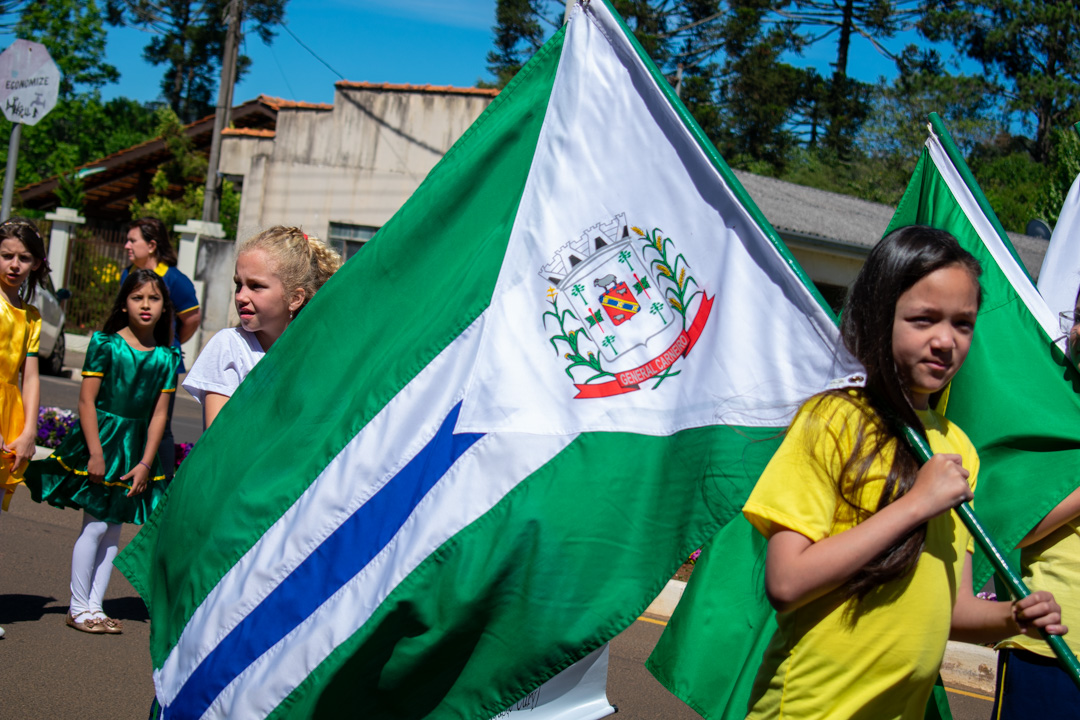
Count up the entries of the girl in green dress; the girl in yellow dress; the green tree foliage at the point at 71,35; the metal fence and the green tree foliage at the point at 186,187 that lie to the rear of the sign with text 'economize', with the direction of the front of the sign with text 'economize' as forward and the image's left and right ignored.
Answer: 3

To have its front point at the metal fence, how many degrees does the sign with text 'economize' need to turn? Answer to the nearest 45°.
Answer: approximately 180°

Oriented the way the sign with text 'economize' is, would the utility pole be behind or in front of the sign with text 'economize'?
behind

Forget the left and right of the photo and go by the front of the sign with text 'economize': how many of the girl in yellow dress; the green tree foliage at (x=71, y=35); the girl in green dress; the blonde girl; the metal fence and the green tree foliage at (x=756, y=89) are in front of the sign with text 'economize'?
3

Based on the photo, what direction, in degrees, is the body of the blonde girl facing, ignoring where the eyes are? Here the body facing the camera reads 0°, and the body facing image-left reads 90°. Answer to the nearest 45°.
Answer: approximately 45°

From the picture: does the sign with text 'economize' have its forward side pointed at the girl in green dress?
yes

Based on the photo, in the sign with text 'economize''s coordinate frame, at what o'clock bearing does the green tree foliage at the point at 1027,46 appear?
The green tree foliage is roughly at 8 o'clock from the sign with text 'economize'.

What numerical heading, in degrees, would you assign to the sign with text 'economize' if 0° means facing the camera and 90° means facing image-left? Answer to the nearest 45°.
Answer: approximately 0°

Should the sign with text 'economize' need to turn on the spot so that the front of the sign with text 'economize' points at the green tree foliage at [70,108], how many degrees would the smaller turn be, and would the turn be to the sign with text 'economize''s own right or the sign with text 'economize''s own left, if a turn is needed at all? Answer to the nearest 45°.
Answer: approximately 180°

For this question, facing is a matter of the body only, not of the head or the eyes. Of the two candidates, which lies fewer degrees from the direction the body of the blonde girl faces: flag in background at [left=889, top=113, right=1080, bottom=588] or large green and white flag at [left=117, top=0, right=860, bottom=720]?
the large green and white flag

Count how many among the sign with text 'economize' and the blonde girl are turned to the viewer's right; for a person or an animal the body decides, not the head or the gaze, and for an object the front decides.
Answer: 0

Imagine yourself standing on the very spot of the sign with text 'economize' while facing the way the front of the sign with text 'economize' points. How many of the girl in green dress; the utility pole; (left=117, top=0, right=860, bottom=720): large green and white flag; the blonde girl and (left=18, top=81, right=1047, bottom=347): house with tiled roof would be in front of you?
3
